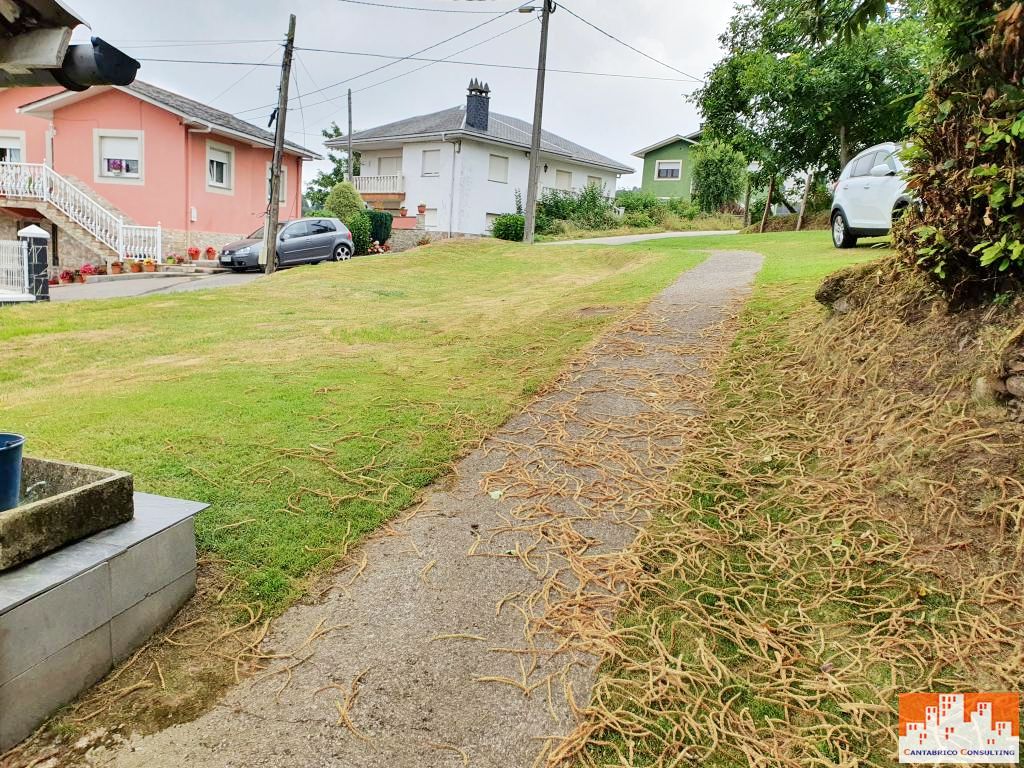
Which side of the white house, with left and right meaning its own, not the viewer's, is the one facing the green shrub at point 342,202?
front

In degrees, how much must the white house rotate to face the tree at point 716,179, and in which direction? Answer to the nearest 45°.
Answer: approximately 135° to its left

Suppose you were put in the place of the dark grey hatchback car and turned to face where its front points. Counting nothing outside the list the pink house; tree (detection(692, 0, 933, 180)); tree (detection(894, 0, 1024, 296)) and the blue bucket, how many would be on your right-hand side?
1

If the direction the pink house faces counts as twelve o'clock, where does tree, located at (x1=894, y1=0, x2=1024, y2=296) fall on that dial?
The tree is roughly at 10 o'clock from the pink house.

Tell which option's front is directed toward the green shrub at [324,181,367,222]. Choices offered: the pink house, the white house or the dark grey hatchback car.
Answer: the white house

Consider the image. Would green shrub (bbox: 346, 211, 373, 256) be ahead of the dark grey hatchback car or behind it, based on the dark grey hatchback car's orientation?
behind

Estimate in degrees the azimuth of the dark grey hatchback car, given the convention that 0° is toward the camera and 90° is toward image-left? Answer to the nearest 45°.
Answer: approximately 45°

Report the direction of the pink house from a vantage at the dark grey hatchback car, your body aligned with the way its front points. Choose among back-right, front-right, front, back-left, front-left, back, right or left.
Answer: right
